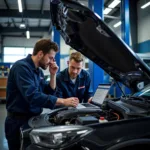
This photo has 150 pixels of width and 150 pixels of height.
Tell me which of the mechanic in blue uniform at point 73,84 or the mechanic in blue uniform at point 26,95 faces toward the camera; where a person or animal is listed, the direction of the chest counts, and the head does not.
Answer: the mechanic in blue uniform at point 73,84

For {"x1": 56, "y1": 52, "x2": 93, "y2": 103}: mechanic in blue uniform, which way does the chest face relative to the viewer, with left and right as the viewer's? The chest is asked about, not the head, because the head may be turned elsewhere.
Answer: facing the viewer

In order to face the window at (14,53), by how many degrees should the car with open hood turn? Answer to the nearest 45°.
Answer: approximately 135° to its right

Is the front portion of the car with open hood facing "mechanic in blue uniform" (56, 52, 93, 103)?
no

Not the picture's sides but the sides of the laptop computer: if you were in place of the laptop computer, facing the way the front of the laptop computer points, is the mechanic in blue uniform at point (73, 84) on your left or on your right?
on your right

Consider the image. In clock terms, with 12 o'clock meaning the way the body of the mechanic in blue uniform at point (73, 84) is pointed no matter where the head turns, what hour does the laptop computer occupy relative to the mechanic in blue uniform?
The laptop computer is roughly at 11 o'clock from the mechanic in blue uniform.

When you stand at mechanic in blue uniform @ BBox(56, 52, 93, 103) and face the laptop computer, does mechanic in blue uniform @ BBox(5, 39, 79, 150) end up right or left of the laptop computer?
right

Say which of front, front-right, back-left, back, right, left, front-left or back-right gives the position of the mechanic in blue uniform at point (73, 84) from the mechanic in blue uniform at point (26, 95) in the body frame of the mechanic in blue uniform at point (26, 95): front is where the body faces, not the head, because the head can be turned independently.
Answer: front-left

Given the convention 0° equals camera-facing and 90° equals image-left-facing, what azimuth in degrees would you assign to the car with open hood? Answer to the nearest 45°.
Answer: approximately 45°

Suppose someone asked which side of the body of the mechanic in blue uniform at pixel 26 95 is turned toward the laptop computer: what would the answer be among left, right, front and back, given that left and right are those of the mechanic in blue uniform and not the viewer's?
front

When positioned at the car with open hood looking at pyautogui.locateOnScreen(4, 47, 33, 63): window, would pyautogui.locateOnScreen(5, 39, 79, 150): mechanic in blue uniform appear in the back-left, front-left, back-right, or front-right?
front-left

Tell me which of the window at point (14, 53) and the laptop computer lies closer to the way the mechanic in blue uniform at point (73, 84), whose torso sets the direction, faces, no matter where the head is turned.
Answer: the laptop computer

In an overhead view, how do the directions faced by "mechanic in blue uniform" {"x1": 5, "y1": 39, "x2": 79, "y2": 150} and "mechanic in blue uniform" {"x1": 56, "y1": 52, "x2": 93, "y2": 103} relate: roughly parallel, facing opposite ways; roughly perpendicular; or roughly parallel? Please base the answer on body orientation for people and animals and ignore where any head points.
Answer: roughly perpendicular

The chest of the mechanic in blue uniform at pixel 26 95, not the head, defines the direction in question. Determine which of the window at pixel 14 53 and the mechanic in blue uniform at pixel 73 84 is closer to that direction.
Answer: the mechanic in blue uniform

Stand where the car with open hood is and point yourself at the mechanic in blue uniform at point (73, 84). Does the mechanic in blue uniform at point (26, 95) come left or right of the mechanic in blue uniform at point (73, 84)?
left

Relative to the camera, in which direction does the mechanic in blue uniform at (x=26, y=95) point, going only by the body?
to the viewer's right
